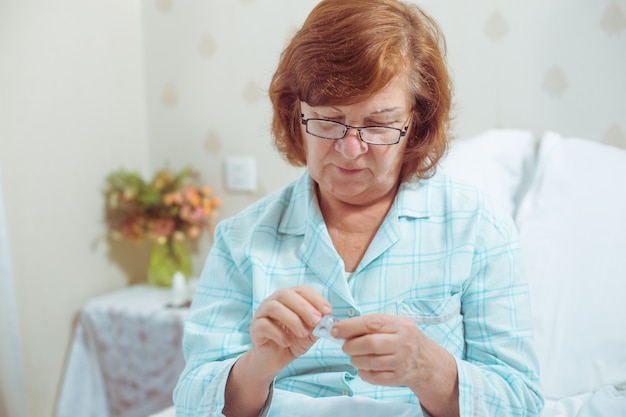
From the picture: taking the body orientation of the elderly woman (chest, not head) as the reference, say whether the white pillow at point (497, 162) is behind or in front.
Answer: behind

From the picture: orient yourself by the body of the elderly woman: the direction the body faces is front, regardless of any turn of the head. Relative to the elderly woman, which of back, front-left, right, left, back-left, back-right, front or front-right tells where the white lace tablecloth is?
back-right

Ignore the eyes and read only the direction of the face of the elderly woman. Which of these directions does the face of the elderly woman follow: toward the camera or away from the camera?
toward the camera

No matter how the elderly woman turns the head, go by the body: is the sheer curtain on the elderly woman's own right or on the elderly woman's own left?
on the elderly woman's own right

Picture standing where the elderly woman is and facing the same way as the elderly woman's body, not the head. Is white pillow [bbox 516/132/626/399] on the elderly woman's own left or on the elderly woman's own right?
on the elderly woman's own left

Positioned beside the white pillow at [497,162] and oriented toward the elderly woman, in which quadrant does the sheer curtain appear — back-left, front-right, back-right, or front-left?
front-right

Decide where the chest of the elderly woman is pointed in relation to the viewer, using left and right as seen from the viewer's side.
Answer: facing the viewer

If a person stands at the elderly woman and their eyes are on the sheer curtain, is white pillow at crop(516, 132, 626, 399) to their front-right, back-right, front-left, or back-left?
back-right

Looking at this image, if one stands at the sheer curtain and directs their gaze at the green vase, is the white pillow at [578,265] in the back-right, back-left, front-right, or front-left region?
front-right
